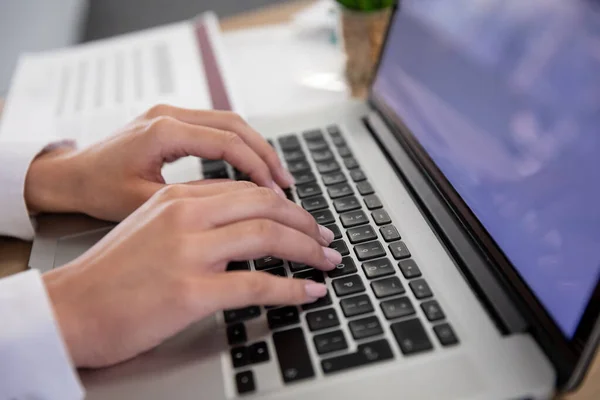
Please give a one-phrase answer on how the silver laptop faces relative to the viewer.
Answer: facing the viewer and to the left of the viewer
